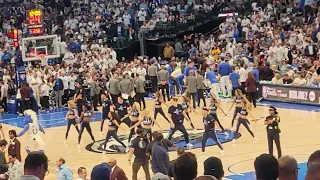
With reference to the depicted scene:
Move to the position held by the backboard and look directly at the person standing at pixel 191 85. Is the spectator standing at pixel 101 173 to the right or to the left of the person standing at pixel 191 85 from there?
right

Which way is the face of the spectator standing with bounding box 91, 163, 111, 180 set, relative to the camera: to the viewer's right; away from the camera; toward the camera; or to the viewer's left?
away from the camera

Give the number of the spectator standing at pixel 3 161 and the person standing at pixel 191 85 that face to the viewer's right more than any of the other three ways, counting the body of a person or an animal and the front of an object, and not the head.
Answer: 1

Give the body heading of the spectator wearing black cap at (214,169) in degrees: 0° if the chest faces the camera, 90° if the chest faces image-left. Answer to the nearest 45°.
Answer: approximately 180°
